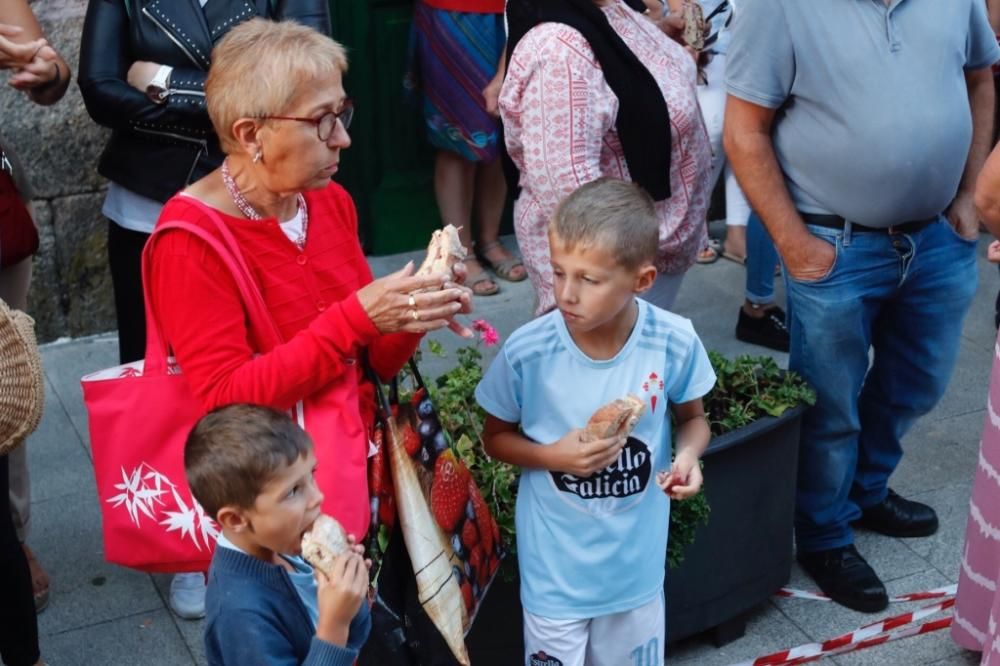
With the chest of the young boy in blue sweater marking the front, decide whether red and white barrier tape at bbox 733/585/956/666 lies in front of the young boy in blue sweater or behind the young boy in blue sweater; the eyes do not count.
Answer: in front

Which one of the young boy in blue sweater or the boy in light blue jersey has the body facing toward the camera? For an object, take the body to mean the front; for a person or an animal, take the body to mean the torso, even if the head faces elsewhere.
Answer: the boy in light blue jersey

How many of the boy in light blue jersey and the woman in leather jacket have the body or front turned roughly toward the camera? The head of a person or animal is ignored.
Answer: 2

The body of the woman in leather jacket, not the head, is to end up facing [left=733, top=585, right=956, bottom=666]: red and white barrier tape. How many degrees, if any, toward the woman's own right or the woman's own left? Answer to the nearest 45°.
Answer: approximately 45° to the woman's own left

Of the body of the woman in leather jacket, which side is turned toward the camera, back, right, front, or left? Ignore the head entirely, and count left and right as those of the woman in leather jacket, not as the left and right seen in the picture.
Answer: front

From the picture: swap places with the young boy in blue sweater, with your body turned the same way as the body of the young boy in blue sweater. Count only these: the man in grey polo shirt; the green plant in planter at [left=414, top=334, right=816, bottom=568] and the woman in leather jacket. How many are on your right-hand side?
0

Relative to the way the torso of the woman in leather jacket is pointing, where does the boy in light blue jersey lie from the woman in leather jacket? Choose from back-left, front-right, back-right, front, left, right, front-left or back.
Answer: front-left

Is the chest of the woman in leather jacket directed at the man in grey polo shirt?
no

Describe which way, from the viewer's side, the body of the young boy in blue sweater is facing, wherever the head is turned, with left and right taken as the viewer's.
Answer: facing to the right of the viewer

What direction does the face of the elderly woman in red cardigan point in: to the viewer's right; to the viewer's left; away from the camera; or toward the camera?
to the viewer's right

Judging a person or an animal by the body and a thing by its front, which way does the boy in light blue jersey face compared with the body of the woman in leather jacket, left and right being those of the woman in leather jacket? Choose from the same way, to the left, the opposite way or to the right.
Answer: the same way

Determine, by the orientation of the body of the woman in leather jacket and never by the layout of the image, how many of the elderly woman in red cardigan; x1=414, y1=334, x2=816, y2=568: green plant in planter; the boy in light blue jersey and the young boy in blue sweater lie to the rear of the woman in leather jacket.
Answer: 0

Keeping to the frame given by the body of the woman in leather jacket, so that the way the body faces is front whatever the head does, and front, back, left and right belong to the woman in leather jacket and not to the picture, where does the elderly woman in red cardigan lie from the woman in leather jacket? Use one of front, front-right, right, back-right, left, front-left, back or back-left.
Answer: front

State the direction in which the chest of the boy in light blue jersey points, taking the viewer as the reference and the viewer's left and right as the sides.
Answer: facing the viewer

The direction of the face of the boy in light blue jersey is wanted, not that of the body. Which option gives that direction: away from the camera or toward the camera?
toward the camera

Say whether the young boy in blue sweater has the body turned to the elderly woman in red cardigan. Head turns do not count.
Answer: no
